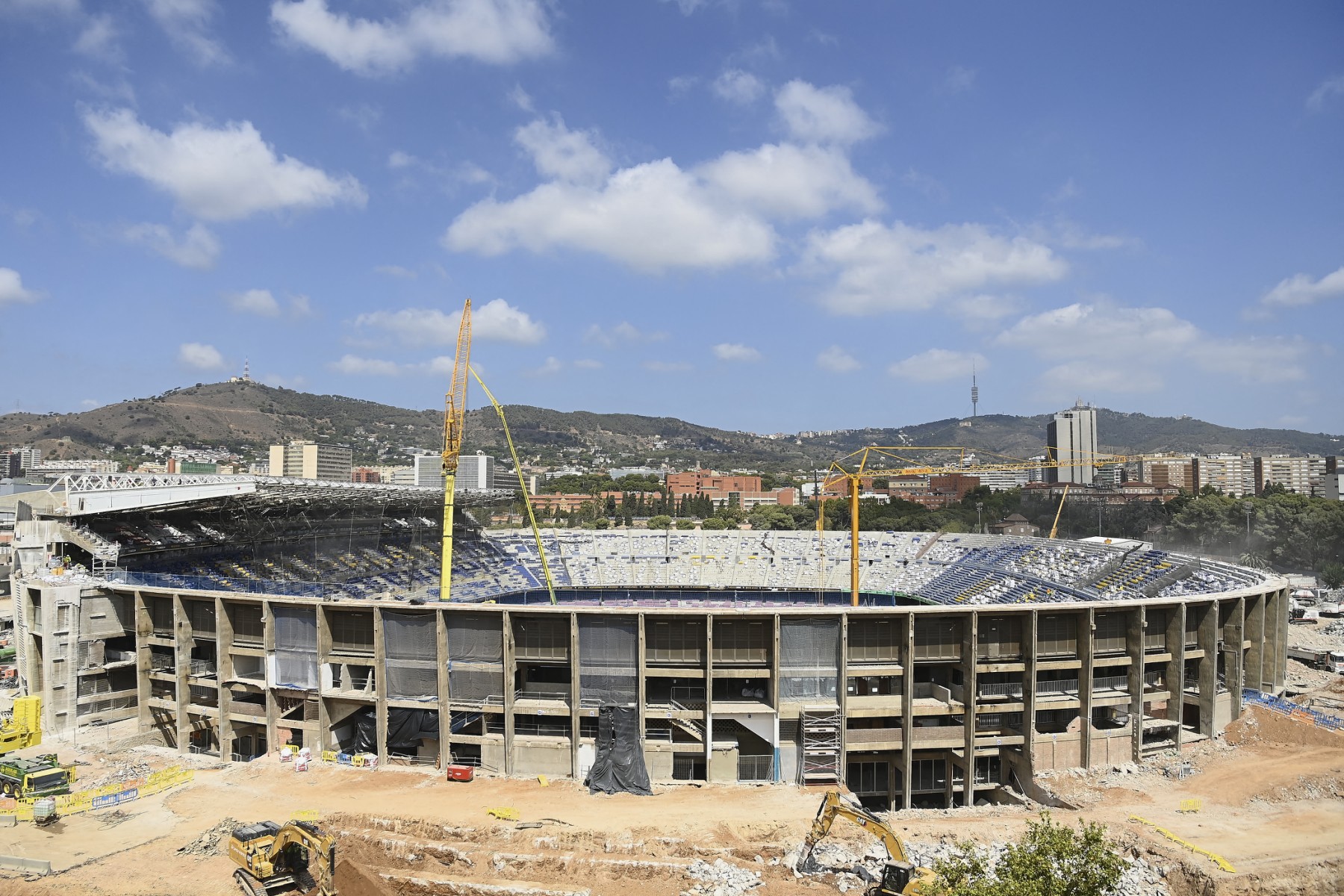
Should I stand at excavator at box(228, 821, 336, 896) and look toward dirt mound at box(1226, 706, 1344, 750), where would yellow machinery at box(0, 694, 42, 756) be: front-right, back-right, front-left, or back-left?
back-left

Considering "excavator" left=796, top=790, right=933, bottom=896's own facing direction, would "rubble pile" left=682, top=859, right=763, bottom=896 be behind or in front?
in front

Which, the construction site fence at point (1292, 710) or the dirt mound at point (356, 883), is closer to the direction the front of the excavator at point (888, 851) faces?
the dirt mound

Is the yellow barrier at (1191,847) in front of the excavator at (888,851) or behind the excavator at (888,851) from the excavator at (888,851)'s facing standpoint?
behind

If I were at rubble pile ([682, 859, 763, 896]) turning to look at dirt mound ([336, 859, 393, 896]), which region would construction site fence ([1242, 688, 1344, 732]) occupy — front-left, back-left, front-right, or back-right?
back-right

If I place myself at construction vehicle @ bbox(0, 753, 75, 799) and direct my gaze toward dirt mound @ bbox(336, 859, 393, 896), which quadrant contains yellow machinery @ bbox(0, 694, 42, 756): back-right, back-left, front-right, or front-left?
back-left

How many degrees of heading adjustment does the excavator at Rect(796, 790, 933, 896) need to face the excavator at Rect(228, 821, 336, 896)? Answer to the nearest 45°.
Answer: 0° — it already faces it

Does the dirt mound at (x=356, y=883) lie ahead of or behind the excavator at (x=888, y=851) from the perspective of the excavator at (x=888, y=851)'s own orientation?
ahead

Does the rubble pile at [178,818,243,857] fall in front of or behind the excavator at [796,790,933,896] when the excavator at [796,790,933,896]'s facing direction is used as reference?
in front

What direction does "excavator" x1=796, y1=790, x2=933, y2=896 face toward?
to the viewer's left
